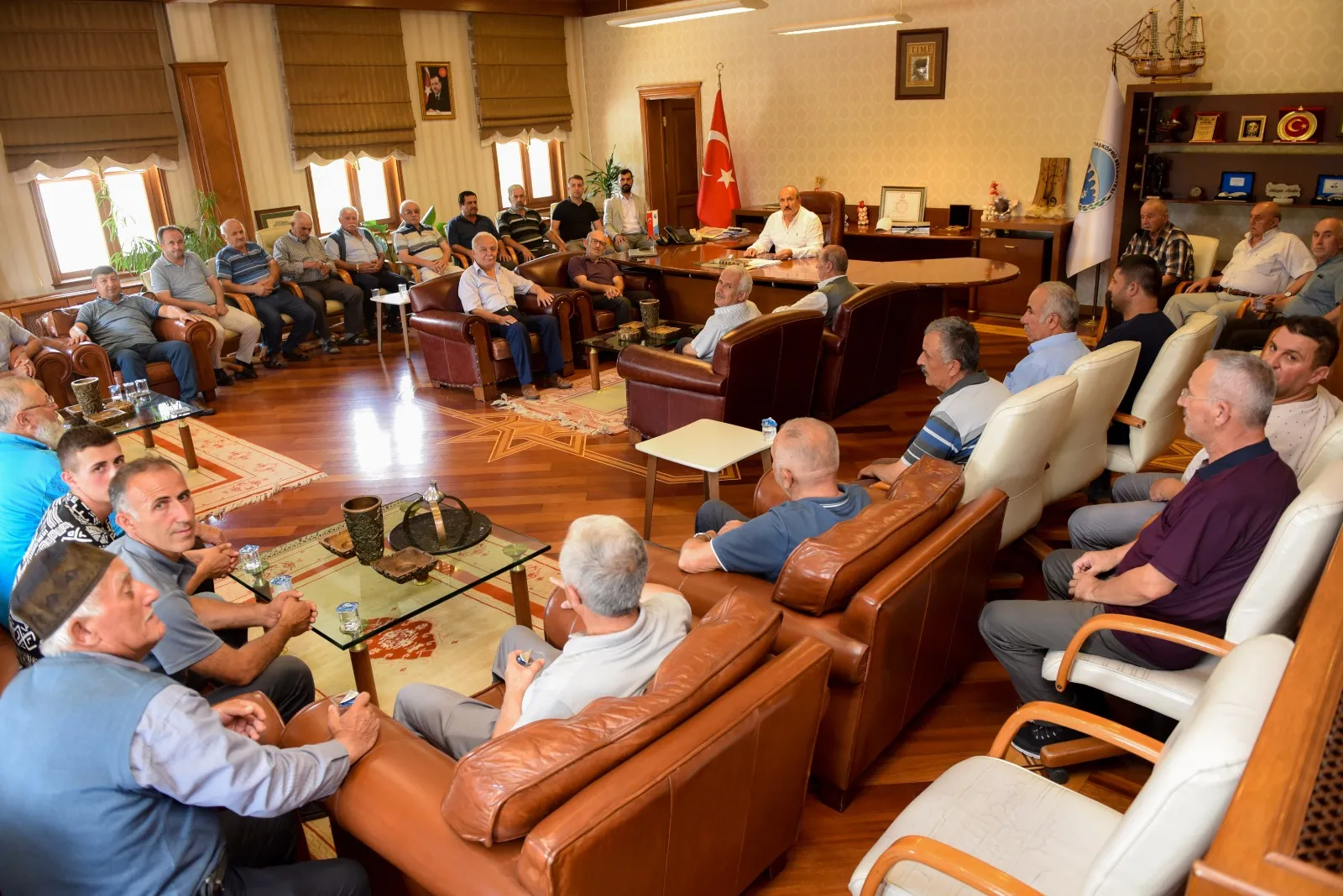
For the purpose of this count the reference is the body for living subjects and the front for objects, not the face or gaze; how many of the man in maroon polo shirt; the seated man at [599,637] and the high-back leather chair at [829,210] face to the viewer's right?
0

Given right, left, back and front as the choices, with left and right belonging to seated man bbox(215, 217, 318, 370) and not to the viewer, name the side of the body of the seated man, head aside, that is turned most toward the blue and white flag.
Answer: front

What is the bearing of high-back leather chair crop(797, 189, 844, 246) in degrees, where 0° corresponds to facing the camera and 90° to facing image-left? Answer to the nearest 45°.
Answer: approximately 45°

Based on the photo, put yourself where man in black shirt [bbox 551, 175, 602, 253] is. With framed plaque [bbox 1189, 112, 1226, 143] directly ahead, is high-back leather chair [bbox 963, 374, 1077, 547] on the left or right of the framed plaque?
right

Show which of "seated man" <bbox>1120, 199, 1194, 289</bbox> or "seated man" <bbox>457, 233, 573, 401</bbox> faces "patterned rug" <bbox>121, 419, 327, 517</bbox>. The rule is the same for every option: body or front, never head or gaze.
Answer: "seated man" <bbox>1120, 199, 1194, 289</bbox>

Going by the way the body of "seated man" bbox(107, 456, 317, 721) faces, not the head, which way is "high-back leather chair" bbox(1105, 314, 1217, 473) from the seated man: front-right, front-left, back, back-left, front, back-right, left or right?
front

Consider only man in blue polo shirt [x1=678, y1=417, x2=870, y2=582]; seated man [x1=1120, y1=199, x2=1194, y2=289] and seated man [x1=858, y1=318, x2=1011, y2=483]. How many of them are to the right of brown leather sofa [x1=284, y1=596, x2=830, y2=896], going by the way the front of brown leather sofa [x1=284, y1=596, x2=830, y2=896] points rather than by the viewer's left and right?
3

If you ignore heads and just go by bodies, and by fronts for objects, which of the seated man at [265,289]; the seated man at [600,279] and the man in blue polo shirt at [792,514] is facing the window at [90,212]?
the man in blue polo shirt

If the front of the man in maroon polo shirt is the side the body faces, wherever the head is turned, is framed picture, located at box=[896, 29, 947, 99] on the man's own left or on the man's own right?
on the man's own right

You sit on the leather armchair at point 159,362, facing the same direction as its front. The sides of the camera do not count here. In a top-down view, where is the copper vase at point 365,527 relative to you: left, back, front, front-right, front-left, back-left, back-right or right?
front-right

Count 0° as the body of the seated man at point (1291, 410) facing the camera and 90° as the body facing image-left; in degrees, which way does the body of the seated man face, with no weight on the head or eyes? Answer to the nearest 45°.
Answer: approximately 90°

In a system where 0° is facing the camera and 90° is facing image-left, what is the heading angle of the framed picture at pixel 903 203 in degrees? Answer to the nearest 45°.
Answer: approximately 0°

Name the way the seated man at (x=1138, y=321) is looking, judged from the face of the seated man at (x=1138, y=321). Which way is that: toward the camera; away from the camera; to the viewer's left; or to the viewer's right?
to the viewer's left

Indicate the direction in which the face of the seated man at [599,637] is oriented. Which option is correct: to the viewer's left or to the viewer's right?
to the viewer's left

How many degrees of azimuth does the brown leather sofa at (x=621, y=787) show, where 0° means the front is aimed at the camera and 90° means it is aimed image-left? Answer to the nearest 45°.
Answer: approximately 135°

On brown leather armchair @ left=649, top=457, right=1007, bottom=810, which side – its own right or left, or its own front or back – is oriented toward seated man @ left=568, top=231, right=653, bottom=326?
front

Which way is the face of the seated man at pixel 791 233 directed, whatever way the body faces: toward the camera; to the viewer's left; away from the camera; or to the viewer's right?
toward the camera
